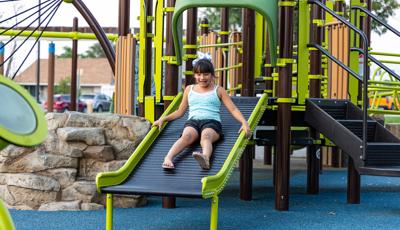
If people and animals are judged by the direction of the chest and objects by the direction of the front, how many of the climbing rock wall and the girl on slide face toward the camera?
2

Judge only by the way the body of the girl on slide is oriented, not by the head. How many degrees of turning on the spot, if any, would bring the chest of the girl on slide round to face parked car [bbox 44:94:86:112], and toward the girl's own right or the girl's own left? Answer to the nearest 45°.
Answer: approximately 180°

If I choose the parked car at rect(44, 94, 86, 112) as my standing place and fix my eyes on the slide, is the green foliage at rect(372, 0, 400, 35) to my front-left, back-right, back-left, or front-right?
front-left

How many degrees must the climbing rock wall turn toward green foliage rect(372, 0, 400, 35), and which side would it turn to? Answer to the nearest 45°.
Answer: approximately 135° to its left

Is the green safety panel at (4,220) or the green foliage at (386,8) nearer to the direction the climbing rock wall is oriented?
the green safety panel

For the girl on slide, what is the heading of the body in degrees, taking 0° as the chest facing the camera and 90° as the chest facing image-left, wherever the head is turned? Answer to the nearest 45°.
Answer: approximately 0°

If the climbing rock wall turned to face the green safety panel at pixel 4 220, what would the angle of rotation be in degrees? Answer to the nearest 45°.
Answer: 0° — it already faces it

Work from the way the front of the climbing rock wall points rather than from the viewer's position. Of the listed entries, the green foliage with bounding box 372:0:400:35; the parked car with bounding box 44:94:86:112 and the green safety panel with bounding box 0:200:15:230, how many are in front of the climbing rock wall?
1

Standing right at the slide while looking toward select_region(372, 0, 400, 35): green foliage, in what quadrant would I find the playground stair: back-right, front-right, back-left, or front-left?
front-right

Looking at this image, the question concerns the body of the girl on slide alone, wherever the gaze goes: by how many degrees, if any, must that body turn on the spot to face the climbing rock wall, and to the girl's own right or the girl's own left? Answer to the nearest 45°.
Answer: approximately 135° to the girl's own right

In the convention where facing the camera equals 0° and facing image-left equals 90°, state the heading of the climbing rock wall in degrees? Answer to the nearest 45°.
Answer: approximately 0°
